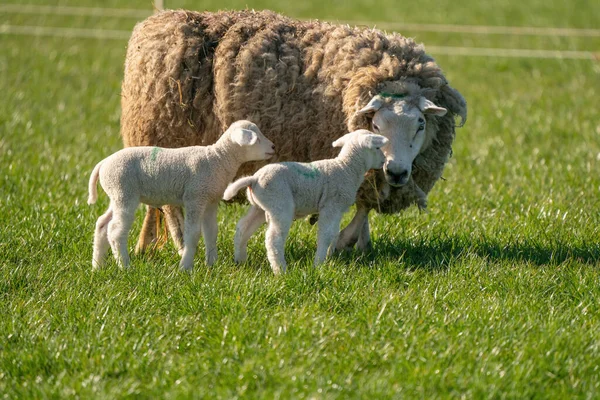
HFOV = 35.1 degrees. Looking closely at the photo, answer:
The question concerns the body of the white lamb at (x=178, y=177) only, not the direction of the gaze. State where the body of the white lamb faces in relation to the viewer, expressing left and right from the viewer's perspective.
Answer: facing to the right of the viewer

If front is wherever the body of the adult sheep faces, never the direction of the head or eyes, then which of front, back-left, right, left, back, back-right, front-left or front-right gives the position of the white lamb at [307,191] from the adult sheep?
right

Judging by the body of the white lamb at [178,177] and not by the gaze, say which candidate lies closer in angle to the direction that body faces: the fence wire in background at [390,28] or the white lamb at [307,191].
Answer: the white lamb

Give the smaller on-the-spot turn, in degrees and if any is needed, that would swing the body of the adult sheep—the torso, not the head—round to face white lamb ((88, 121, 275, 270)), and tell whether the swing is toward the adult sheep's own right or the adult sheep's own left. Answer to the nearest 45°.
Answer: approximately 135° to the adult sheep's own right

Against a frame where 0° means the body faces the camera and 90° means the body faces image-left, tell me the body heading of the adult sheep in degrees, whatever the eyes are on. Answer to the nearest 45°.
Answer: approximately 270°

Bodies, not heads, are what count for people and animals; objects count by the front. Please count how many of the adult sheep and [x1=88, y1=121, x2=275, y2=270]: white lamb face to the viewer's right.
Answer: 2

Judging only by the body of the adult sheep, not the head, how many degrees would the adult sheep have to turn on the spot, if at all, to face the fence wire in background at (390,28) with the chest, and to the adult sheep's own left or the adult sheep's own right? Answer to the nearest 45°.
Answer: approximately 90° to the adult sheep's own left

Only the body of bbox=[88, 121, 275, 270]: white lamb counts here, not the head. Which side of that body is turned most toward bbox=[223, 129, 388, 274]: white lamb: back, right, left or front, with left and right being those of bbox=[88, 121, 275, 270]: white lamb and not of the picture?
front

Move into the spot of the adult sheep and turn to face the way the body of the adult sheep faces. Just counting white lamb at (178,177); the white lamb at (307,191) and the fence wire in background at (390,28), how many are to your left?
1

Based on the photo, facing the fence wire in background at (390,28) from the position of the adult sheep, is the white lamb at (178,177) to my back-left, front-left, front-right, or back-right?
back-left

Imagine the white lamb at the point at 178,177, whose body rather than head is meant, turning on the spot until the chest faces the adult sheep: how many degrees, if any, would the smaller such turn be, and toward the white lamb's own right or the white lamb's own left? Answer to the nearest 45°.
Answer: approximately 45° to the white lamb's own left

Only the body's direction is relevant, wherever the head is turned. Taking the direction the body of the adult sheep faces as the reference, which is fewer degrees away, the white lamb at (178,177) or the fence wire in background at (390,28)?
the fence wire in background
